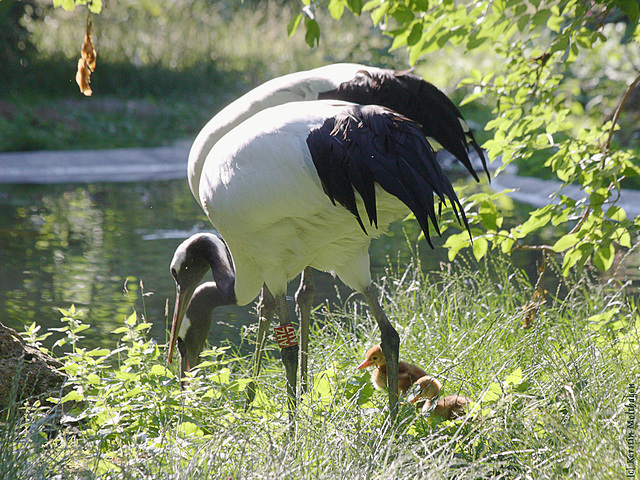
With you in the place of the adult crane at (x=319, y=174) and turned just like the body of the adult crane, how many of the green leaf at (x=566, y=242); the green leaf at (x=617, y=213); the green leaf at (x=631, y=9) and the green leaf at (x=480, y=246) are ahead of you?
0

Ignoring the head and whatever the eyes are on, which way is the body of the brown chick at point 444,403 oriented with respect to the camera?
to the viewer's left

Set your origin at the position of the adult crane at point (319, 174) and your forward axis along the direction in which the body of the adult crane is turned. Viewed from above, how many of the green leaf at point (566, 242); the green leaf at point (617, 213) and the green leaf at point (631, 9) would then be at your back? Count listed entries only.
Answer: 3

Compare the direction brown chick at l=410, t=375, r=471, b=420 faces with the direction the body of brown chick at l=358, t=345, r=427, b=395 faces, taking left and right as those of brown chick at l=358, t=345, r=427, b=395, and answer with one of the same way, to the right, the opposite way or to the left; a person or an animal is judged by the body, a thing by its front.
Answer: the same way

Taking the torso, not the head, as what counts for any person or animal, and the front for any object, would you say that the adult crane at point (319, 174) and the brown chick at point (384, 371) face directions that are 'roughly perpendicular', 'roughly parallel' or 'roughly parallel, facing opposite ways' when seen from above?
roughly parallel

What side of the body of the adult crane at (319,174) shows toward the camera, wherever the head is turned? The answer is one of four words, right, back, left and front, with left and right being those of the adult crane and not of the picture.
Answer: left

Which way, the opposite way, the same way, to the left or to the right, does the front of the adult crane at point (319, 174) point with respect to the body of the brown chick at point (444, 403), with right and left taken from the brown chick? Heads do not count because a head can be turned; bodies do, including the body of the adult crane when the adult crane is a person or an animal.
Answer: the same way

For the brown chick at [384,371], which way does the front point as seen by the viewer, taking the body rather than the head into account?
to the viewer's left

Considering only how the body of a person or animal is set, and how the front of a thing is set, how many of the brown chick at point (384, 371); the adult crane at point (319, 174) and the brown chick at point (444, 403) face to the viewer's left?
3

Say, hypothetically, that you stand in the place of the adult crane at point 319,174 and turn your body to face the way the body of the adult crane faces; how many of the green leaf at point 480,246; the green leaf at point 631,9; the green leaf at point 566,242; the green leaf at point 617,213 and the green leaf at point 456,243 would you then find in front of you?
0
